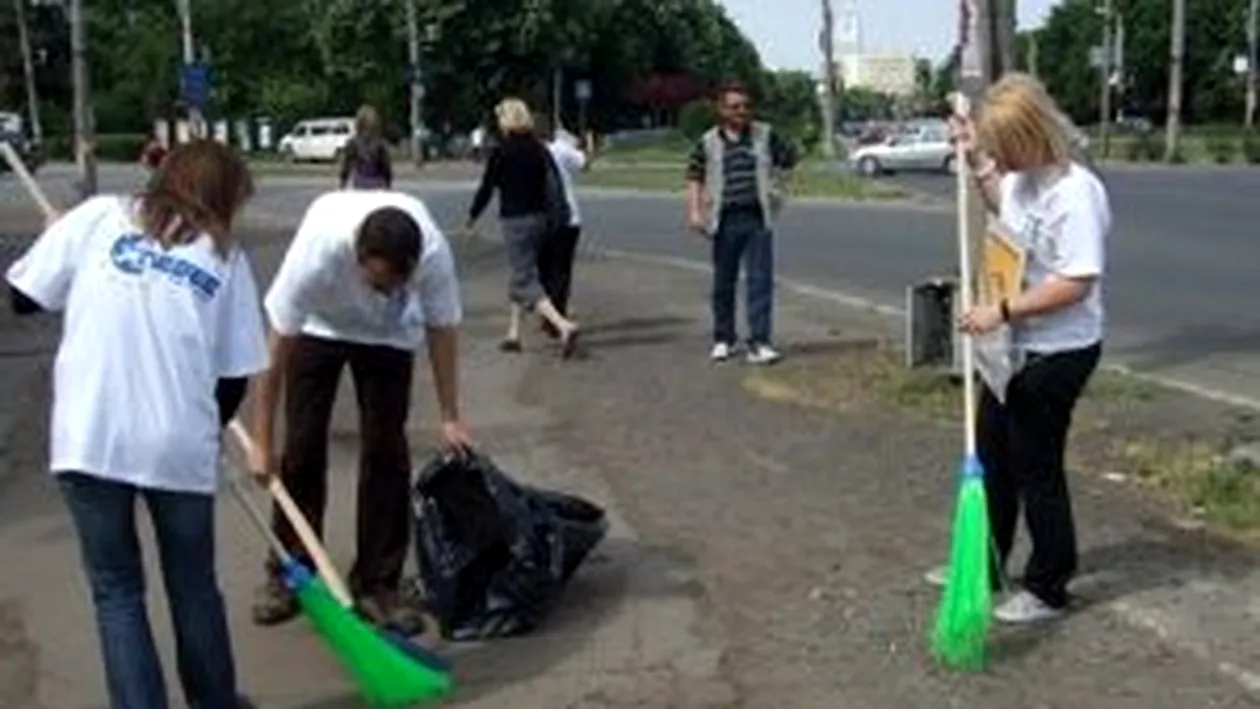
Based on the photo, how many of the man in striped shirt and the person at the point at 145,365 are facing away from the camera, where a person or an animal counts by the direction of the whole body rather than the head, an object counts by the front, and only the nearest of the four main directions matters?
1

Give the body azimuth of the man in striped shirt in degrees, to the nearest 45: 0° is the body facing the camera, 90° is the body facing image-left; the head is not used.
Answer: approximately 0°

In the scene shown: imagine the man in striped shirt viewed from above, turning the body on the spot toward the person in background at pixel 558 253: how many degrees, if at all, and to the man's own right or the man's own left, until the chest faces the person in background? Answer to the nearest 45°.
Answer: approximately 135° to the man's own right

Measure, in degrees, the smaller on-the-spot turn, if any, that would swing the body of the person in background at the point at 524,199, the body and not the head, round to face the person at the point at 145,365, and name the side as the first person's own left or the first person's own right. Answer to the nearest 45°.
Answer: approximately 135° to the first person's own left

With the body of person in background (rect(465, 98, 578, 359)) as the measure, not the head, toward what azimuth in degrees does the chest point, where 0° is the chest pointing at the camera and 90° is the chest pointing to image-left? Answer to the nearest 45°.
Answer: approximately 135°

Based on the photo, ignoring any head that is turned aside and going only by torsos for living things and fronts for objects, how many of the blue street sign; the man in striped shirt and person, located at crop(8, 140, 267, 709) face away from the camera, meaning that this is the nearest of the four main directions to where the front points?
1

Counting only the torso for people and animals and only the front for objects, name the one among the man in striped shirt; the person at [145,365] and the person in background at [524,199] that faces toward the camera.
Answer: the man in striped shirt

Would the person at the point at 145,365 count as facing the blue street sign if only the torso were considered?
yes

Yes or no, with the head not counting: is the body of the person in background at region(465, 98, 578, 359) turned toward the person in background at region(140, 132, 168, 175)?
yes

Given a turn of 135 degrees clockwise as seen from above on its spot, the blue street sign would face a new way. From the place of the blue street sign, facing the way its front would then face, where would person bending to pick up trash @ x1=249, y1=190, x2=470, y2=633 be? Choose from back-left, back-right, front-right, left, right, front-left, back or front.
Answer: back-left

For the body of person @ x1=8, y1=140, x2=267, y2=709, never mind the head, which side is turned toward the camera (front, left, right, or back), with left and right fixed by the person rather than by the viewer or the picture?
back

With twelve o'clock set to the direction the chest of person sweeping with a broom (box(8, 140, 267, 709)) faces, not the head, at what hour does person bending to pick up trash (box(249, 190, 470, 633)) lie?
person bending to pick up trash (box(249, 190, 470, 633)) is roughly at 1 o'clock from person sweeping with a broom (box(8, 140, 267, 709)).

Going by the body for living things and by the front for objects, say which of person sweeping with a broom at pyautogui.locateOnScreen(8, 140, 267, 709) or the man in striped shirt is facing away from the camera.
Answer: the person sweeping with a broom

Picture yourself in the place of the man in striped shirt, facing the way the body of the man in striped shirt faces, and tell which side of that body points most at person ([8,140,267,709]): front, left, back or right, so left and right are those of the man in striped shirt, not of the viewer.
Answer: front
